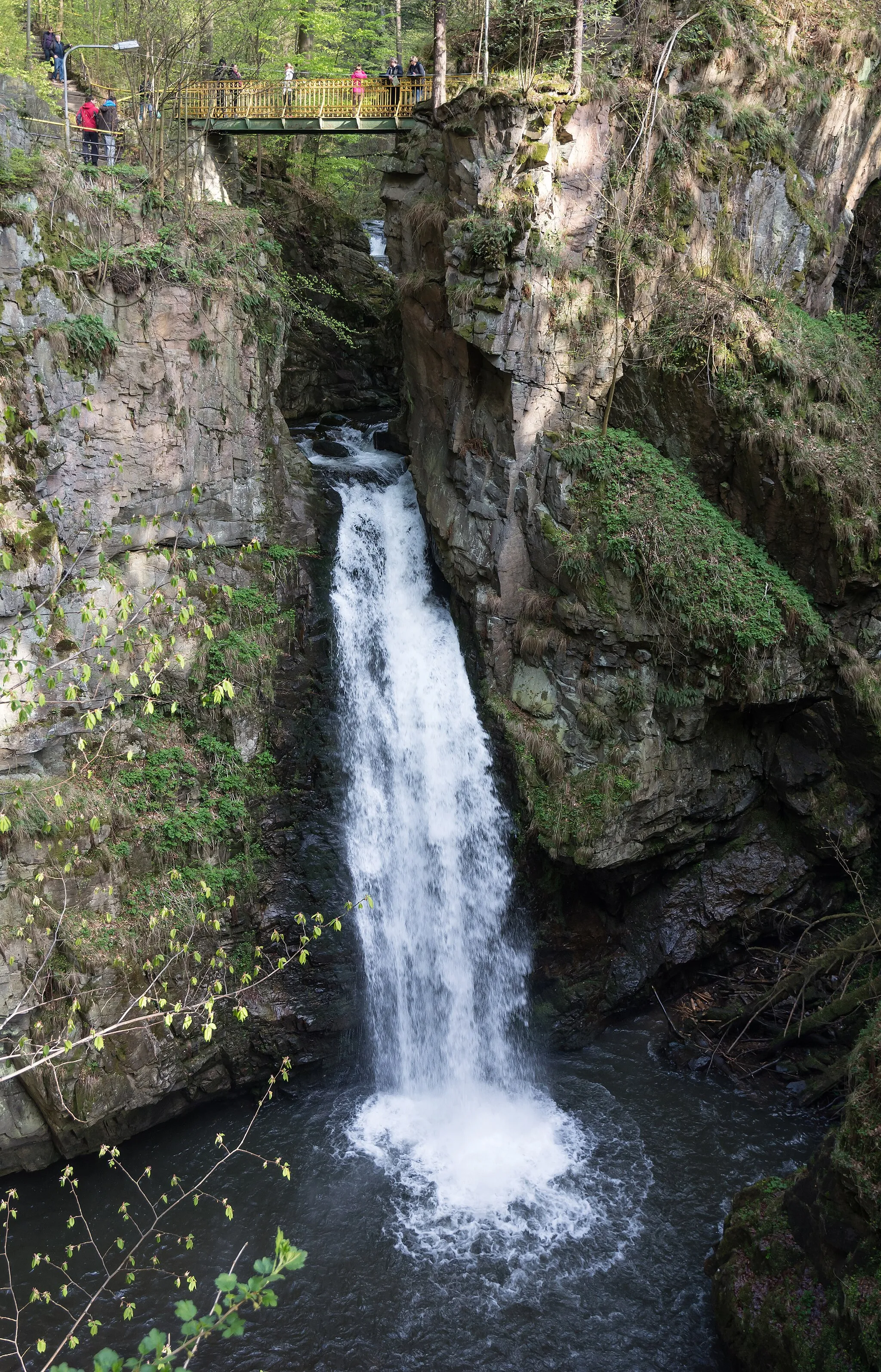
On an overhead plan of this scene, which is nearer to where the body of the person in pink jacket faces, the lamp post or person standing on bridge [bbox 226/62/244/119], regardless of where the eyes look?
the lamp post

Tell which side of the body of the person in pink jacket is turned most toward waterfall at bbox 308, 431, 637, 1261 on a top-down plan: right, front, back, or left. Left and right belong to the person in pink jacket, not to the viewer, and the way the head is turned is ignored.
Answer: front

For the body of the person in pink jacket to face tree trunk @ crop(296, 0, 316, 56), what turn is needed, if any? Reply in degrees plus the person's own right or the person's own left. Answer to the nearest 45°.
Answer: approximately 180°

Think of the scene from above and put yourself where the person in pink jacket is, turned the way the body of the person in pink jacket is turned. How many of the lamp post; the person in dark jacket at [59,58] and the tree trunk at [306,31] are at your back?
1

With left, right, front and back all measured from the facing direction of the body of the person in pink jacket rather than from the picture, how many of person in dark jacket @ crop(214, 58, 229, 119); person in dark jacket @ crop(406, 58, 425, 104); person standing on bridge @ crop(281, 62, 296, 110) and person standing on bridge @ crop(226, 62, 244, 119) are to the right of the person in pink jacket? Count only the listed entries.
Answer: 3

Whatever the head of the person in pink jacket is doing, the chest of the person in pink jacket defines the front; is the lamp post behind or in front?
in front

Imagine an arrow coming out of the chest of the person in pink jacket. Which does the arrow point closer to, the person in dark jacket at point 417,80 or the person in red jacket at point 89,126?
the person in red jacket

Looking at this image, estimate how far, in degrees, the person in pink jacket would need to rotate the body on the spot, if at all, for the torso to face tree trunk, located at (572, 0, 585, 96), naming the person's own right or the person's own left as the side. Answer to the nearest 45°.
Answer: approximately 90° to the person's own right

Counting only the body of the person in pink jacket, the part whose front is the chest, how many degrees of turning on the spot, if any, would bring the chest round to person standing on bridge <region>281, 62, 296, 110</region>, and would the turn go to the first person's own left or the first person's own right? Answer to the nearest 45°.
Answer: approximately 90° to the first person's own left

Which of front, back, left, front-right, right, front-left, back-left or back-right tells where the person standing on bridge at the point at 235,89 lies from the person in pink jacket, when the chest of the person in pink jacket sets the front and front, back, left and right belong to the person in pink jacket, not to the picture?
right

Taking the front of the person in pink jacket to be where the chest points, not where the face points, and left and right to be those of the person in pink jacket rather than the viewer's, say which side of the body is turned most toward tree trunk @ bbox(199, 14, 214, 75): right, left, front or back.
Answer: left
